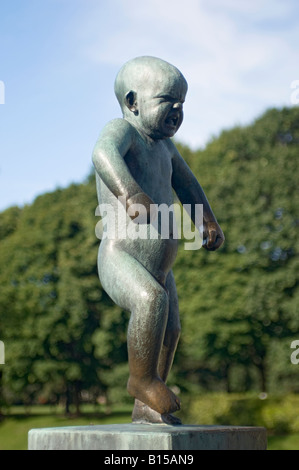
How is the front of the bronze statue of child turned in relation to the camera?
facing the viewer and to the right of the viewer
